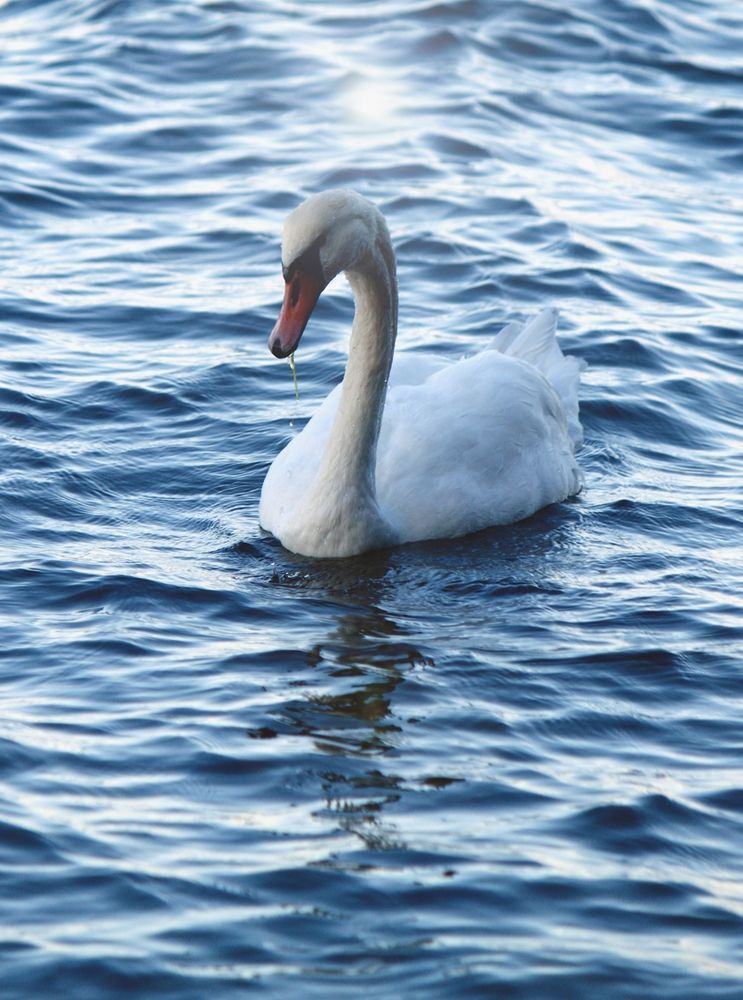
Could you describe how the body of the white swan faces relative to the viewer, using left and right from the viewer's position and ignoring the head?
facing the viewer and to the left of the viewer
